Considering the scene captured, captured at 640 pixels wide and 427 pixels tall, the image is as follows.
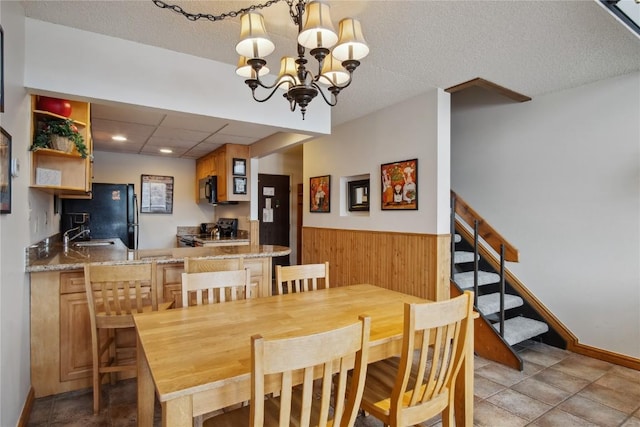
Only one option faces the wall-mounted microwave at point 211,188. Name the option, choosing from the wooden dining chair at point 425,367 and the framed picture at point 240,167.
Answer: the wooden dining chair

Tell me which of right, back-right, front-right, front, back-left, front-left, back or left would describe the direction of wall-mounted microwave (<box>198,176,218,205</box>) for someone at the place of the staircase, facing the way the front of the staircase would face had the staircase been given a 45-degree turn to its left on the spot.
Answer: back

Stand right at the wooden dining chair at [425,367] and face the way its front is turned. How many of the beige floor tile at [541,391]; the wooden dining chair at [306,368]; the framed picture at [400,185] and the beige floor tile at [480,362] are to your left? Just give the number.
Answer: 1

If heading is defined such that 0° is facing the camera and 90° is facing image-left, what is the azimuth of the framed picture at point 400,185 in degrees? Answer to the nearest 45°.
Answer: approximately 45°

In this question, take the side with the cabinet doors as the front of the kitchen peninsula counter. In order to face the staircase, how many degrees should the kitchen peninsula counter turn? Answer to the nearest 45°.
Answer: approximately 90° to its left

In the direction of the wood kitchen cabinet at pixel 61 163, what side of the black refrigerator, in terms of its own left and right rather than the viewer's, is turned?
right

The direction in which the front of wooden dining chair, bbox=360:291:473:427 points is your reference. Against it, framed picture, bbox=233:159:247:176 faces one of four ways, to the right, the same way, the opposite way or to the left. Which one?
the opposite way

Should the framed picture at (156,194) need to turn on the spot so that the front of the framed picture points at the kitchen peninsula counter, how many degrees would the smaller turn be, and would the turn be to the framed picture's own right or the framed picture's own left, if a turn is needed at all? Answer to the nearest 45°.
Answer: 0° — it already faces it

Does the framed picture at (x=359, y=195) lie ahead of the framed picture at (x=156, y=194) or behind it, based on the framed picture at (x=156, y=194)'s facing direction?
ahead

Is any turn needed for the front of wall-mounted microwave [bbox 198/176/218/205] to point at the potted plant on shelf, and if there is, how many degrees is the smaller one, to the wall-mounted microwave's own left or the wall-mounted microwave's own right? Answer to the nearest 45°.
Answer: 0° — it already faces it

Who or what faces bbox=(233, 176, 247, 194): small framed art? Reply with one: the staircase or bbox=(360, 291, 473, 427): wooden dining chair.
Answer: the wooden dining chair

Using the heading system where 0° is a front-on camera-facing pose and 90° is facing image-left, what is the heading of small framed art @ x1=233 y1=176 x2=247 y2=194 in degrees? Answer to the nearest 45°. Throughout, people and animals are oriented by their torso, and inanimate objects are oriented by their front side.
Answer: approximately 0°
